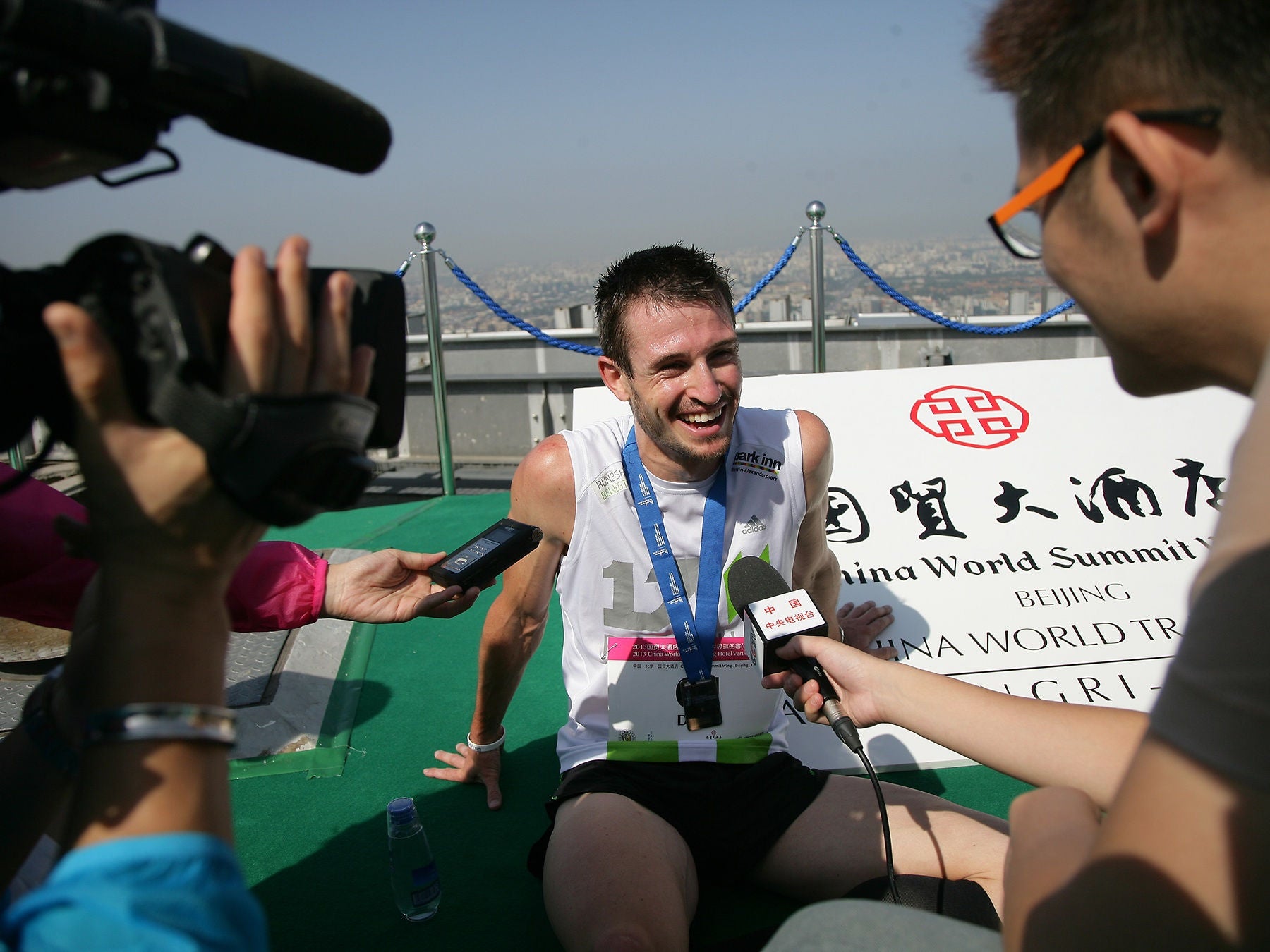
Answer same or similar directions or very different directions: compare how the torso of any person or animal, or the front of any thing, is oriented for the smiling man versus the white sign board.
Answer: same or similar directions

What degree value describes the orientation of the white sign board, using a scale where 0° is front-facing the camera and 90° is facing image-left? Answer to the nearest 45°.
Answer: approximately 0°

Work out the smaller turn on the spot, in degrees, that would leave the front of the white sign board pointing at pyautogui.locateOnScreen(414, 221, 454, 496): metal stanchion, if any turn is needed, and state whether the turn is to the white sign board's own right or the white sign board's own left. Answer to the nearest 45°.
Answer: approximately 135° to the white sign board's own right

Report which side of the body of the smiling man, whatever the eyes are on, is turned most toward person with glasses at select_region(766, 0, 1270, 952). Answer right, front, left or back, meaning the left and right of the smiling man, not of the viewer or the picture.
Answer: front

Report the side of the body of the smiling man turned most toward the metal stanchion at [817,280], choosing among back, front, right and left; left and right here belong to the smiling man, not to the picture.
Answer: back

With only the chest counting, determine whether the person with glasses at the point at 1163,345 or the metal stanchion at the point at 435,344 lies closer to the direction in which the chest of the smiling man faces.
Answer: the person with glasses

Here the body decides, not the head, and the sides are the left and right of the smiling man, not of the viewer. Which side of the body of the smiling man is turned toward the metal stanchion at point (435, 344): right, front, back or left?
back

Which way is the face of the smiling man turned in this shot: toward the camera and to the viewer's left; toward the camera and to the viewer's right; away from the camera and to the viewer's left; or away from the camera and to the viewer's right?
toward the camera and to the viewer's right

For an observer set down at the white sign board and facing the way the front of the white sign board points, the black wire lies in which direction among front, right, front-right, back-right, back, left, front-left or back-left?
front

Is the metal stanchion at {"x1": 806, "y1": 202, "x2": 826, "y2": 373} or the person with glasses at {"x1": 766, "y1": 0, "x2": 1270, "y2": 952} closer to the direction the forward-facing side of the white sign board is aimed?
the person with glasses

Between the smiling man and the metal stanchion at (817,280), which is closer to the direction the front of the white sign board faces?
the smiling man

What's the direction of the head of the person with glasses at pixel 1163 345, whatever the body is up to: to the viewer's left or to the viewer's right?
to the viewer's left

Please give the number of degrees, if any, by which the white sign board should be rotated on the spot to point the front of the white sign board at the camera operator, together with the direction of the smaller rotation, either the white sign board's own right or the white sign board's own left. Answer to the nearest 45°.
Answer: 0° — it already faces them

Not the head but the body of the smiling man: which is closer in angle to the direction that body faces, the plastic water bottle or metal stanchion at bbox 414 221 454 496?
the plastic water bottle

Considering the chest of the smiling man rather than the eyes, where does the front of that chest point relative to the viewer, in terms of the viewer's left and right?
facing the viewer

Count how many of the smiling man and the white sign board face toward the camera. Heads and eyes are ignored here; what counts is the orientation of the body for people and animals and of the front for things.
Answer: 2
